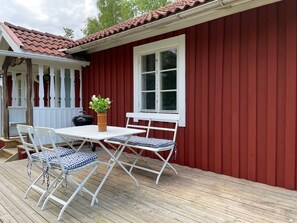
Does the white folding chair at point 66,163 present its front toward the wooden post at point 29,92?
no

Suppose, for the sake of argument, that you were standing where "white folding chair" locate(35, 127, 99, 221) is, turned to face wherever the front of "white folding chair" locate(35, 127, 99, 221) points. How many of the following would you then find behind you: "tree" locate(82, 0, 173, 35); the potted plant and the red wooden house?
0

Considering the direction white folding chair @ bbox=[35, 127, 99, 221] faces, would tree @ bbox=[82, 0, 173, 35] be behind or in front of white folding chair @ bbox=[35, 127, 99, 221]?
in front

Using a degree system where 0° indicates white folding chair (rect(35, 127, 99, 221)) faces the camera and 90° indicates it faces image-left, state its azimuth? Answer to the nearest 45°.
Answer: approximately 225°

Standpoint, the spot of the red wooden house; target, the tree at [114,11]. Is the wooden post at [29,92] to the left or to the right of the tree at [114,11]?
left

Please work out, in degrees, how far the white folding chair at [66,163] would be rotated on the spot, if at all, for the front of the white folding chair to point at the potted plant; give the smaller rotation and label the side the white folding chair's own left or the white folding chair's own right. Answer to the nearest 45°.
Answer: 0° — it already faces it
